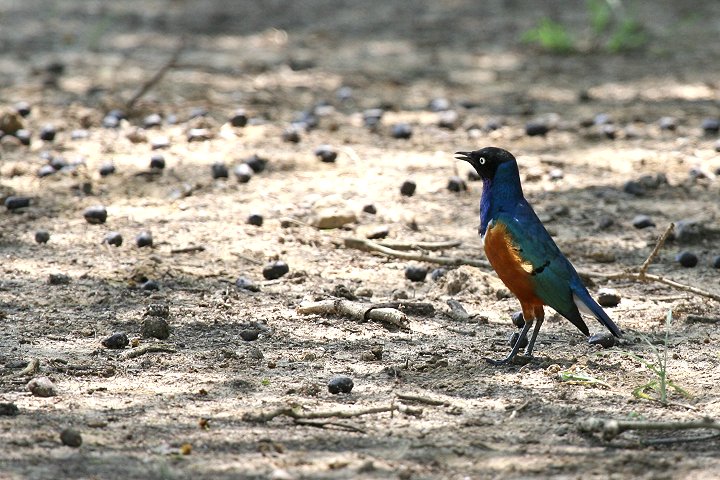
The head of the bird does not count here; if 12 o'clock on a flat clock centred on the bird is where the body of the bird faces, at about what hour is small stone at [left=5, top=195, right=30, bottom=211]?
The small stone is roughly at 1 o'clock from the bird.

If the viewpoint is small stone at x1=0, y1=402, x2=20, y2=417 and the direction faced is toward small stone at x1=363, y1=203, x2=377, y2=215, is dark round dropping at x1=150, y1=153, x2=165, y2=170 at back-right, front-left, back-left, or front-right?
front-left

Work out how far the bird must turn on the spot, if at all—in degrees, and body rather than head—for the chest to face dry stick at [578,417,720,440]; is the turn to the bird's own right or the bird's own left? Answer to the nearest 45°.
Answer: approximately 90° to the bird's own left

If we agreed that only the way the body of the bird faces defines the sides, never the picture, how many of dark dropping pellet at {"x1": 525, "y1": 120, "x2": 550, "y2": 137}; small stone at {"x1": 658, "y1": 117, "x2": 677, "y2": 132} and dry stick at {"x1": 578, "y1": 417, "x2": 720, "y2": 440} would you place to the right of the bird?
2

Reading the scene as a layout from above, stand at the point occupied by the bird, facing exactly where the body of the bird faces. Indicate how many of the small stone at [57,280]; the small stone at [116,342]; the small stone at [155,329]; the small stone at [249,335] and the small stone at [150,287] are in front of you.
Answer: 5

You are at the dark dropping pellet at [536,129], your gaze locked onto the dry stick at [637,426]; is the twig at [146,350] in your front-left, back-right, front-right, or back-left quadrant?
front-right

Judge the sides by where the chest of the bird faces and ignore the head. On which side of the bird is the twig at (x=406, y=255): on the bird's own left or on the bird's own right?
on the bird's own right

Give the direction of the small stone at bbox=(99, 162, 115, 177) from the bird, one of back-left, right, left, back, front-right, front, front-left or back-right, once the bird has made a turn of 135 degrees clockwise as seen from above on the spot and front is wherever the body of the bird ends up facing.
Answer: left

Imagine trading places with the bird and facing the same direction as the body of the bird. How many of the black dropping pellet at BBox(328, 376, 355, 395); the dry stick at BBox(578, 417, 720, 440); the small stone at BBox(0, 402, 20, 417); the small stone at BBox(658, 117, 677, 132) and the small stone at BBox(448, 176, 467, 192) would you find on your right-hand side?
2

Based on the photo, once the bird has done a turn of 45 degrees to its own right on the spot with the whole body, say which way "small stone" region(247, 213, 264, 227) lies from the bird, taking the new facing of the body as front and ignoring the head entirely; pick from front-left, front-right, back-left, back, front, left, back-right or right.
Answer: front

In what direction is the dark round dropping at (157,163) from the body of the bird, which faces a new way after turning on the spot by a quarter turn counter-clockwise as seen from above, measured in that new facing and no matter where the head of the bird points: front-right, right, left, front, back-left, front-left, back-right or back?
back-right

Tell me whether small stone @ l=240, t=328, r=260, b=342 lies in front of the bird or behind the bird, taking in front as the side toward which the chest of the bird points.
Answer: in front

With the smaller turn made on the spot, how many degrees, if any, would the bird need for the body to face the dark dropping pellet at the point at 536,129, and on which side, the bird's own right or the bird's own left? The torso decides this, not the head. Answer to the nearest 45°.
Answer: approximately 90° to the bird's own right

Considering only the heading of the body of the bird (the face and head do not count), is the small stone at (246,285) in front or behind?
in front

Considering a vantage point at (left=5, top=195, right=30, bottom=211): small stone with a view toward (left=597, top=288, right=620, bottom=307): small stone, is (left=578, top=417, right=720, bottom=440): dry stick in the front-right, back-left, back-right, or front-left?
front-right

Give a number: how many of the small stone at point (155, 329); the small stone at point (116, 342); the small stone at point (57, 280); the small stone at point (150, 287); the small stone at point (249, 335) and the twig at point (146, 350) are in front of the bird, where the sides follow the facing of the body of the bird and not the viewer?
6

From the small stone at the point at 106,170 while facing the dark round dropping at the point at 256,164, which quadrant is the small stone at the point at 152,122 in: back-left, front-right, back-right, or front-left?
front-left

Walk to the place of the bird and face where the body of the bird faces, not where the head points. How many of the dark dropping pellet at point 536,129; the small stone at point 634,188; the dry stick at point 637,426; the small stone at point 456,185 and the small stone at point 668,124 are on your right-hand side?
4

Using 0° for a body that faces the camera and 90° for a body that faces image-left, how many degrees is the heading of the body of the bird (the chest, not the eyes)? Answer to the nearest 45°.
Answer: approximately 90°
